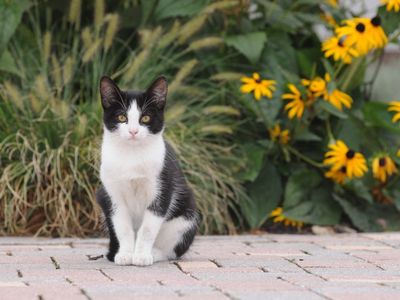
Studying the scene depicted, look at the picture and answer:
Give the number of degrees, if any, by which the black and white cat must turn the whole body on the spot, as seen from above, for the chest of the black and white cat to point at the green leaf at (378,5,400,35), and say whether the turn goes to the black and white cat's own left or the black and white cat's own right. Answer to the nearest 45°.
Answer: approximately 135° to the black and white cat's own left

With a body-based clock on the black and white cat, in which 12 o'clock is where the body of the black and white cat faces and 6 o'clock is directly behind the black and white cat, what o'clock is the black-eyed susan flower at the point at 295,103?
The black-eyed susan flower is roughly at 7 o'clock from the black and white cat.

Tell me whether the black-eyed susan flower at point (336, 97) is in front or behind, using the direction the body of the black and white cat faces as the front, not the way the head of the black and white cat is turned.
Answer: behind

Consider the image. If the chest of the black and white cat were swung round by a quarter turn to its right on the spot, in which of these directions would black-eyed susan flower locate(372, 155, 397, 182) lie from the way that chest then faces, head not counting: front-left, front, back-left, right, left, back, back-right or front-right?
back-right

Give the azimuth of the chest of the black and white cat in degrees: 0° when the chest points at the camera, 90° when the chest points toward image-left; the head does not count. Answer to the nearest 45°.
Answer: approximately 0°

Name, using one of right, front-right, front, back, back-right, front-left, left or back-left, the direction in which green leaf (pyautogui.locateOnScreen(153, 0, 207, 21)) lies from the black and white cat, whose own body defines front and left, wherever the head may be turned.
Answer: back

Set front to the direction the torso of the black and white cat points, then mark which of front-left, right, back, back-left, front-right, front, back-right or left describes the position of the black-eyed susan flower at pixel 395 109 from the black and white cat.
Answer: back-left
